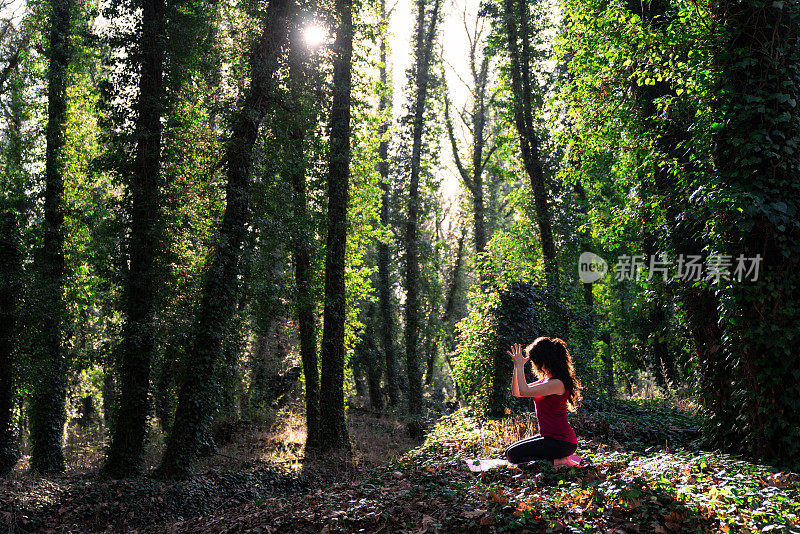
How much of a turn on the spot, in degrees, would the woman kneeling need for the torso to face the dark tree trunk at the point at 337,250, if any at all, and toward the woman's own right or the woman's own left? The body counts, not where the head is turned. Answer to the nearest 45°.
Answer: approximately 45° to the woman's own right

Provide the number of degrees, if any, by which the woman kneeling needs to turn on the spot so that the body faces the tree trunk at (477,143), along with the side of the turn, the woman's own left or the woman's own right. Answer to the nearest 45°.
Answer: approximately 90° to the woman's own right

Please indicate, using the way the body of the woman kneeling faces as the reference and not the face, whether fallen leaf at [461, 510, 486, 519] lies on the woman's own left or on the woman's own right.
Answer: on the woman's own left

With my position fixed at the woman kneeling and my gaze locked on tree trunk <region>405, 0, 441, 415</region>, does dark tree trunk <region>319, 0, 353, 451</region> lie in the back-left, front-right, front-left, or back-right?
front-left

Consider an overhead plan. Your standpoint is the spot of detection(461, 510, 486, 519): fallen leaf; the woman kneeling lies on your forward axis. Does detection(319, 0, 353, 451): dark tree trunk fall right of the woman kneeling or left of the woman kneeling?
left

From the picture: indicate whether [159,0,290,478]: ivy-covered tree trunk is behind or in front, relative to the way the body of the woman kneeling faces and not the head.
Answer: in front

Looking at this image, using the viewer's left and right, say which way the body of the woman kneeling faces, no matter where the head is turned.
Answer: facing to the left of the viewer

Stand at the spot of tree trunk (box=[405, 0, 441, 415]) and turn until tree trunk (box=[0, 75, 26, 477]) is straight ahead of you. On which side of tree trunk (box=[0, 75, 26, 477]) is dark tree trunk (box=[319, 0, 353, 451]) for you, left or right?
left

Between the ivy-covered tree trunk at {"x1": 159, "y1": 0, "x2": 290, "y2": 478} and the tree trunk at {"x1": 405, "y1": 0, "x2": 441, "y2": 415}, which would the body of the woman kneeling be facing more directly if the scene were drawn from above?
the ivy-covered tree trunk

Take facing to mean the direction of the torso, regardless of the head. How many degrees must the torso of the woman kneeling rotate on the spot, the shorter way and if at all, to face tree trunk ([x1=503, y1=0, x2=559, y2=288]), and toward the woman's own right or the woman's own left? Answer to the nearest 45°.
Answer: approximately 90° to the woman's own right

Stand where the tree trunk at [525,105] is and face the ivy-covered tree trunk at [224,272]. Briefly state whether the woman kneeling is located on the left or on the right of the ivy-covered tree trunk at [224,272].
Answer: left

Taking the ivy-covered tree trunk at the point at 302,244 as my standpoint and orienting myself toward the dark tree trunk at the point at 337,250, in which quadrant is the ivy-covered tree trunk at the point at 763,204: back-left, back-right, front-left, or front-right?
front-right

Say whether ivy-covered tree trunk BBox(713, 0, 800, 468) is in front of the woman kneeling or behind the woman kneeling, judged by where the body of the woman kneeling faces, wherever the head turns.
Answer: behind

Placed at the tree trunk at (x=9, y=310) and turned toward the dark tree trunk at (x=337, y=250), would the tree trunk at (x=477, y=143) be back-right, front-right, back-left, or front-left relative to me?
front-left
